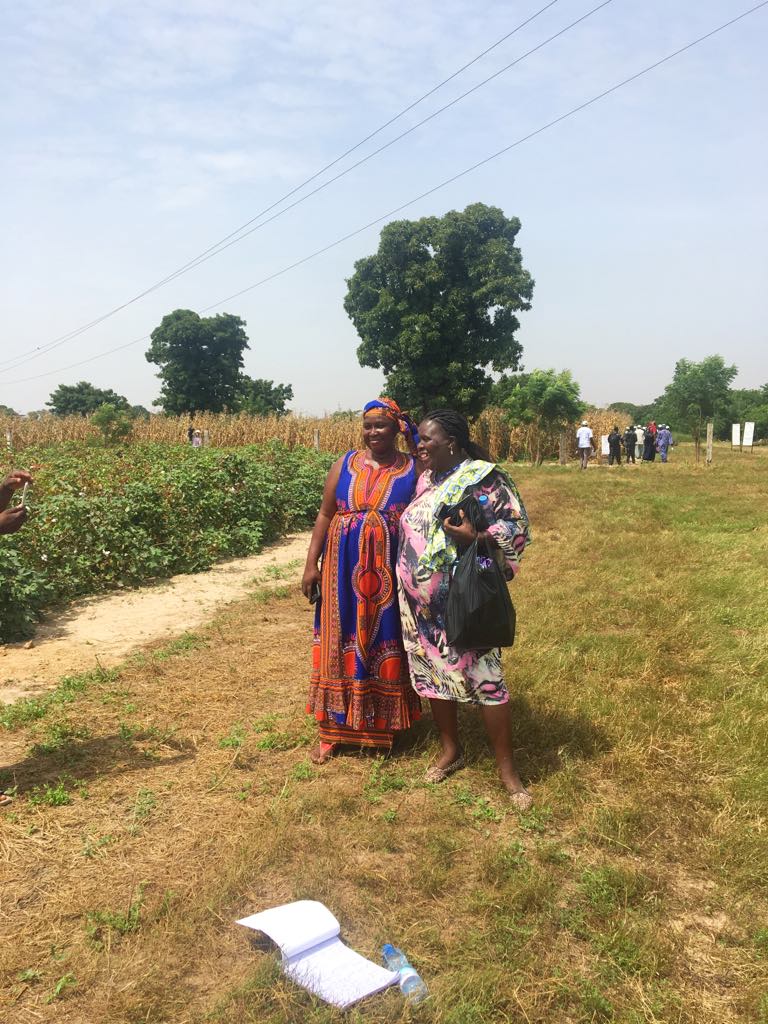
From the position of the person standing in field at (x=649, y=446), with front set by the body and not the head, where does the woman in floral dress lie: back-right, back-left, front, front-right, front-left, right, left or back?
back

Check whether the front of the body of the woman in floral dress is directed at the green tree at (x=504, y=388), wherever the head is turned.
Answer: no

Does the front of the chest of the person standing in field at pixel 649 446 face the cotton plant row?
no

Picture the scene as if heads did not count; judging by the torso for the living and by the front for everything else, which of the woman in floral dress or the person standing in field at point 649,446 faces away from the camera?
the person standing in field

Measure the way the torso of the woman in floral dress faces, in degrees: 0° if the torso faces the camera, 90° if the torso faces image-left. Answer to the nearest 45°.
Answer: approximately 45°

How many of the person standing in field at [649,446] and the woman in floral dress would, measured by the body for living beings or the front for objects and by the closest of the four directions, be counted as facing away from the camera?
1

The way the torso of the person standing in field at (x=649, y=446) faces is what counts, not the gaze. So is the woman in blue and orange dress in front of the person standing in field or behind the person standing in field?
behind

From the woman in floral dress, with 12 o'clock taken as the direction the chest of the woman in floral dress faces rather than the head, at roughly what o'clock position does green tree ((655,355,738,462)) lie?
The green tree is roughly at 5 o'clock from the woman in floral dress.

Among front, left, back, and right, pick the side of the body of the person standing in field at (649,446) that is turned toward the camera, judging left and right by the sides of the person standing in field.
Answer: back

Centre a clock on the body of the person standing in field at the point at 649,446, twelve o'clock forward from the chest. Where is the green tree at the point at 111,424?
The green tree is roughly at 8 o'clock from the person standing in field.

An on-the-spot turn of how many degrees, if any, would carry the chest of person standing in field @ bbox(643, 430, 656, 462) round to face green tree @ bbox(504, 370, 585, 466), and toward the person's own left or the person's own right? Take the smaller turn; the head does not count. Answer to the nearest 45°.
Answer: approximately 90° to the person's own left

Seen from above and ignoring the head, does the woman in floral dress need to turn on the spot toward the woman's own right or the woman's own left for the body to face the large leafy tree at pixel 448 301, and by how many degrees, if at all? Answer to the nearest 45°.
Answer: approximately 135° to the woman's own right

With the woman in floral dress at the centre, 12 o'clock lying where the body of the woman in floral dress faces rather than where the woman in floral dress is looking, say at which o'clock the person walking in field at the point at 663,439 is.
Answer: The person walking in field is roughly at 5 o'clock from the woman in floral dress.

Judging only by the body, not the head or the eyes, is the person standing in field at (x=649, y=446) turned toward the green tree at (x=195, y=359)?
no

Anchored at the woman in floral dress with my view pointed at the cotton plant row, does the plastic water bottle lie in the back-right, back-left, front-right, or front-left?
back-left

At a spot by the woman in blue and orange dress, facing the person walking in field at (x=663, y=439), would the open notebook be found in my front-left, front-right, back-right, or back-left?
back-right

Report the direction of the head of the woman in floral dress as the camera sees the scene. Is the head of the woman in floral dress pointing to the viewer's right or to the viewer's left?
to the viewer's left
